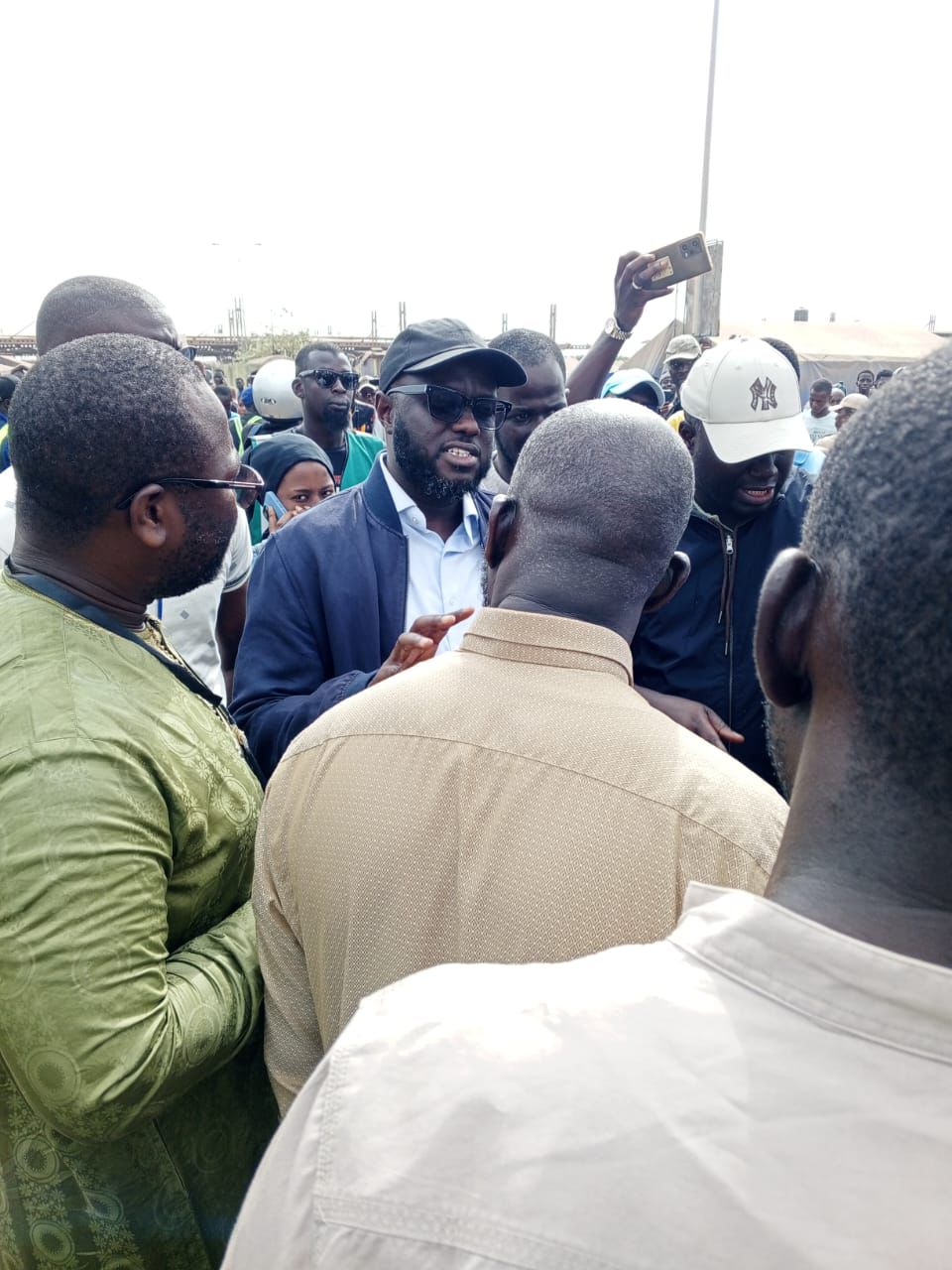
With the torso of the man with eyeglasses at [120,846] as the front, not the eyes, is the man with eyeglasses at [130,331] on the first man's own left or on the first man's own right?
on the first man's own left

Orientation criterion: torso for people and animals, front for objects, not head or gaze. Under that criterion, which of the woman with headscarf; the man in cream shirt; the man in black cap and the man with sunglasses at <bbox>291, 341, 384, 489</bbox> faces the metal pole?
the man in cream shirt

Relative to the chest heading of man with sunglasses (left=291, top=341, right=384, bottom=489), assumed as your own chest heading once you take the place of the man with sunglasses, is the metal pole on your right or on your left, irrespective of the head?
on your left

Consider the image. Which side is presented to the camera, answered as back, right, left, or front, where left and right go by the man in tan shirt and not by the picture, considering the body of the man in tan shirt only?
back

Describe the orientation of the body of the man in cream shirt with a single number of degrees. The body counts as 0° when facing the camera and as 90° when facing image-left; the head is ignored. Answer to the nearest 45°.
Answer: approximately 180°

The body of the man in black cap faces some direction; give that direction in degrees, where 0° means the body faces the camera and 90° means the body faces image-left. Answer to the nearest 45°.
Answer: approximately 315°

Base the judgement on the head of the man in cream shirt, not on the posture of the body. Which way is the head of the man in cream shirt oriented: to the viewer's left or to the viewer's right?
to the viewer's left

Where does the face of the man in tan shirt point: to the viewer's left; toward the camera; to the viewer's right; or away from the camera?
away from the camera

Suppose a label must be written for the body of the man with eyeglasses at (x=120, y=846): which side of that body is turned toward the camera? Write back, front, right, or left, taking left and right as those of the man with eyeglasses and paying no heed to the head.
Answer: right
